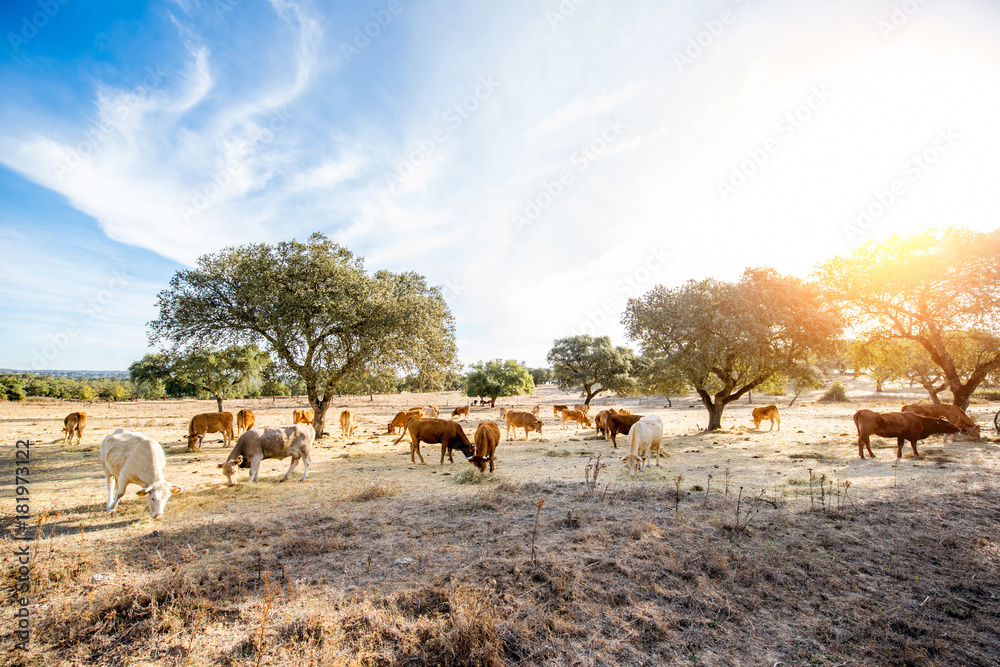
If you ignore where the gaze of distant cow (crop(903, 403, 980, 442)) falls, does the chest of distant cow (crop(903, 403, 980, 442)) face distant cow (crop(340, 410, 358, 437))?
no

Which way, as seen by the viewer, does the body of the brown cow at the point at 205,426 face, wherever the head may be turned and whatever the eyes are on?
to the viewer's left

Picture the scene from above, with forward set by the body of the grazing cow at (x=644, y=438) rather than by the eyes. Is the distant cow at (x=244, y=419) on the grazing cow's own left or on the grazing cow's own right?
on the grazing cow's own right

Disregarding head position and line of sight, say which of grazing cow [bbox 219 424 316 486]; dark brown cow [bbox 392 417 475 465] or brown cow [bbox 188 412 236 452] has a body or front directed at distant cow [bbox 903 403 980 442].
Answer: the dark brown cow

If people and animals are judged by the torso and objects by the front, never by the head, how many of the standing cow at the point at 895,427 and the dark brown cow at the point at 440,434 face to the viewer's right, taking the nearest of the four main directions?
2

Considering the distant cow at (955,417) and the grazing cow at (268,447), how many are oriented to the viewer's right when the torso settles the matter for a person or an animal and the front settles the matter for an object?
1

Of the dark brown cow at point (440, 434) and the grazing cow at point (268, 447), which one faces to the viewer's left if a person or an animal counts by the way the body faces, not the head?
the grazing cow

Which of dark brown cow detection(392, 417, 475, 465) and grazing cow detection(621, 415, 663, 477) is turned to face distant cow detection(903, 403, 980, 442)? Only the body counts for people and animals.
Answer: the dark brown cow

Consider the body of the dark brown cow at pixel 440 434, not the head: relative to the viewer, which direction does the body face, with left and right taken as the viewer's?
facing to the right of the viewer

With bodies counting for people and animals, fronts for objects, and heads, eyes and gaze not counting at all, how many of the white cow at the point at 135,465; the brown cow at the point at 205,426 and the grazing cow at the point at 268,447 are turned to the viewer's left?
2

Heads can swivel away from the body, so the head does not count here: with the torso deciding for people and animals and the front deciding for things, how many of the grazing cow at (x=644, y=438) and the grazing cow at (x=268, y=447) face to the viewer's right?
0

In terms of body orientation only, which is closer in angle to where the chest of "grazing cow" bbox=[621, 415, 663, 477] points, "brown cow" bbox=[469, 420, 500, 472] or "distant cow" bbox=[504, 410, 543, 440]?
the brown cow

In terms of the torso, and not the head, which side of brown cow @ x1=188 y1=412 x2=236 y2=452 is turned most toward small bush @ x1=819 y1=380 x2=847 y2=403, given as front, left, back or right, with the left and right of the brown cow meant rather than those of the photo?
back

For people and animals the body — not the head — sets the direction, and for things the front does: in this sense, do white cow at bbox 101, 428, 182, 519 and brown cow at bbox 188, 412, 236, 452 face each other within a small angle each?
no

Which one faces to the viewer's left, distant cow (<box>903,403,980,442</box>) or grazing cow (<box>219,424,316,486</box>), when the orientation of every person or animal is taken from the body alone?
the grazing cow

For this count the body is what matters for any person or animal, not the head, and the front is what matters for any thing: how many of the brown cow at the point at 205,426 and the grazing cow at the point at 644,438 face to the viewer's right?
0

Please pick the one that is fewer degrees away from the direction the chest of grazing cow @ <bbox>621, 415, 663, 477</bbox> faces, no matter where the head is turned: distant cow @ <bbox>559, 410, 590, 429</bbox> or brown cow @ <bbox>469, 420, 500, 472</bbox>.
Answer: the brown cow
